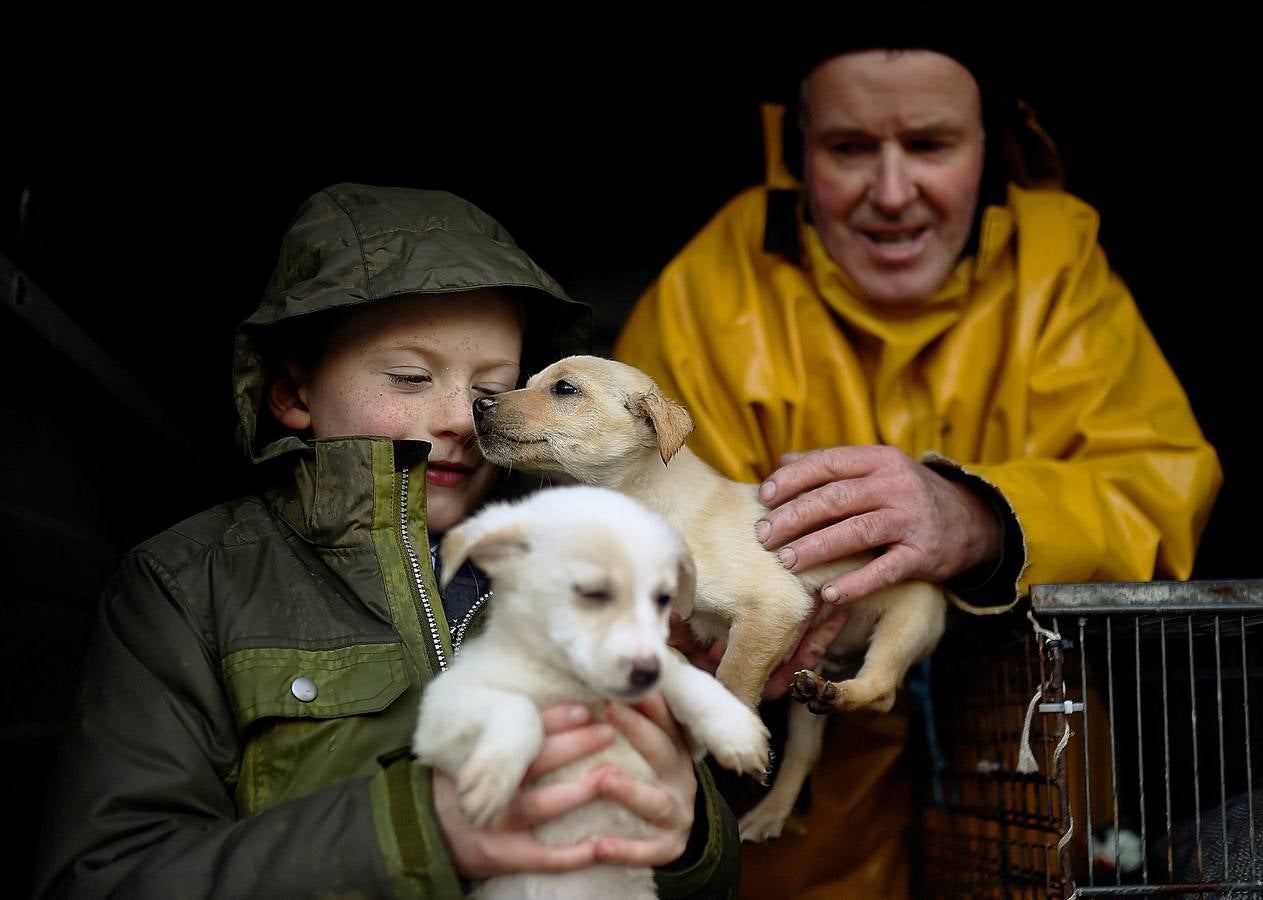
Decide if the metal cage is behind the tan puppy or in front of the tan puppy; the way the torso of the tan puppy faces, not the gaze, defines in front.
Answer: behind

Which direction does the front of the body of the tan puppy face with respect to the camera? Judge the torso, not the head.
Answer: to the viewer's left

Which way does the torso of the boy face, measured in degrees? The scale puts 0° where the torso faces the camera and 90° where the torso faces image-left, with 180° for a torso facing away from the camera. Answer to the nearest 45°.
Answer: approximately 315°

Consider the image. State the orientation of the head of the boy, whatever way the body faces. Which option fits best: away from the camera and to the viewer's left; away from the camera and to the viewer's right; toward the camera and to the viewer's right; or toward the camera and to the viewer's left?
toward the camera and to the viewer's right

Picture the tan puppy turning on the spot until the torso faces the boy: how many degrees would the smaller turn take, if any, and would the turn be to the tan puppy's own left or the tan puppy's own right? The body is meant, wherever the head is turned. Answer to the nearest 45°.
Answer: approximately 45° to the tan puppy's own left

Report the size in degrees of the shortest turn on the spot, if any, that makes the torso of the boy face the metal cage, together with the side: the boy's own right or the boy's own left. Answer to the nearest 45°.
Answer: approximately 45° to the boy's own left

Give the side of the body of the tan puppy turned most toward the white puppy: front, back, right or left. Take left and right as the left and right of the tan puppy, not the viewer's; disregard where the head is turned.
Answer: left

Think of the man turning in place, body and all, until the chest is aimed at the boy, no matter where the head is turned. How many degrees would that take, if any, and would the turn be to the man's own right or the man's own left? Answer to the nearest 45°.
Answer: approximately 45° to the man's own right

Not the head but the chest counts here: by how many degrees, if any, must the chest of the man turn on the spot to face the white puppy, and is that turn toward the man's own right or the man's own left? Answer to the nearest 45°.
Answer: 0° — they already face it

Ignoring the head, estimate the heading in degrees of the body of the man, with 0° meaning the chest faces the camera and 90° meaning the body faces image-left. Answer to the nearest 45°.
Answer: approximately 0°

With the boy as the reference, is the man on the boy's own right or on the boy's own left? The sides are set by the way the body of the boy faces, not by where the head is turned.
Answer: on the boy's own left
